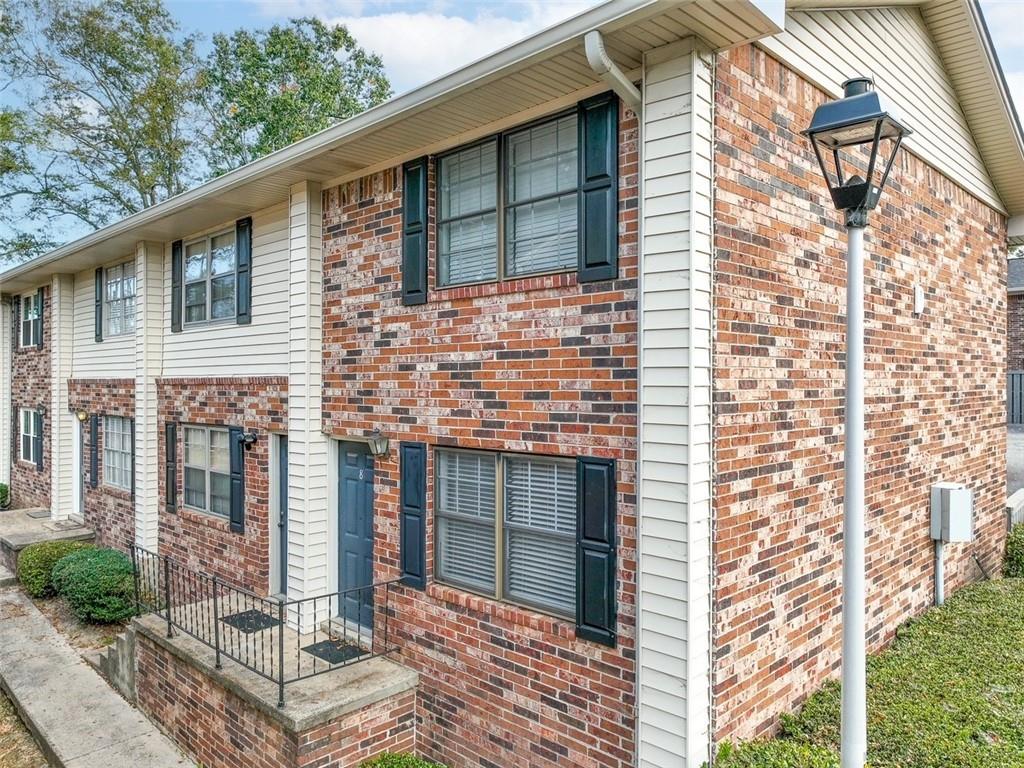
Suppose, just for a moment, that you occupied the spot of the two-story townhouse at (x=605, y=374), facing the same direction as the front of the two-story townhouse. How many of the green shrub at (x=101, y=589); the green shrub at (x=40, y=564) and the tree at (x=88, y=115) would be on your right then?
3

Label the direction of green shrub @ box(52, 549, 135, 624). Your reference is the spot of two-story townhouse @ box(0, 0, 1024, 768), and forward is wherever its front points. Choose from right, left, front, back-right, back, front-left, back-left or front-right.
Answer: right

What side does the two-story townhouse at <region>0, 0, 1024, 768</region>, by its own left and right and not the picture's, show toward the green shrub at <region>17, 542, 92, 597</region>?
right

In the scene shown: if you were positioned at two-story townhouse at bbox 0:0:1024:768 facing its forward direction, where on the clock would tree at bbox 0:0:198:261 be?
The tree is roughly at 3 o'clock from the two-story townhouse.

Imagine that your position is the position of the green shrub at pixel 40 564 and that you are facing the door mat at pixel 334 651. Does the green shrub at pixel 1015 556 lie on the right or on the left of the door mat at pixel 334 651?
left

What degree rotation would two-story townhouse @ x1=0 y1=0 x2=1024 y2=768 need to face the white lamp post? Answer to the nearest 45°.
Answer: approximately 90° to its left

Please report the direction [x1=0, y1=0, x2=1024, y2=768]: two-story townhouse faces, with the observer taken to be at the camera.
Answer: facing the viewer and to the left of the viewer

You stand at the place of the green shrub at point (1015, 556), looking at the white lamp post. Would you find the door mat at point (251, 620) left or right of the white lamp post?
right

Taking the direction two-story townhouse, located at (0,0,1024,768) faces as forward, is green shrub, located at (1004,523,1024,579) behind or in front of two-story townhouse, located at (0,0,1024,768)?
behind
